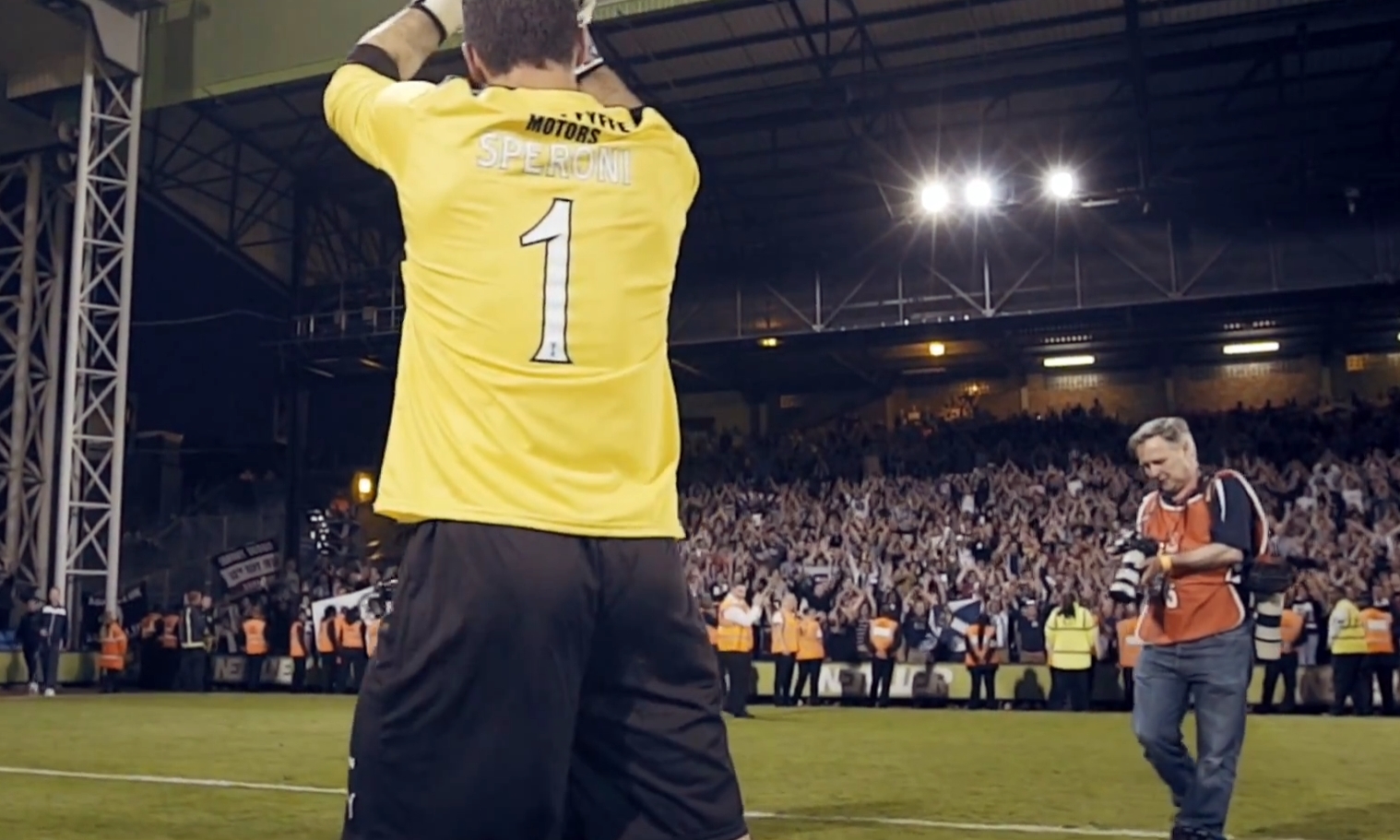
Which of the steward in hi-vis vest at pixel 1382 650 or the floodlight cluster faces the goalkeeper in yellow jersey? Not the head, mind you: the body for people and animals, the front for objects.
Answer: the floodlight cluster

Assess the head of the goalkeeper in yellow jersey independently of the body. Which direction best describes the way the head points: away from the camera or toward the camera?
away from the camera

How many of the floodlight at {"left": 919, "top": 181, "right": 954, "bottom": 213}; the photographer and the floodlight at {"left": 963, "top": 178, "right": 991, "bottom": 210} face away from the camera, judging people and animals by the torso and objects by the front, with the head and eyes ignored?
0

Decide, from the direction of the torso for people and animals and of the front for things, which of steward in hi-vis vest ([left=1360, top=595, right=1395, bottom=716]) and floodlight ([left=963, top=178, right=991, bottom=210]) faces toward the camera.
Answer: the floodlight

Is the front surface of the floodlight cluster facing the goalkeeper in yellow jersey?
yes

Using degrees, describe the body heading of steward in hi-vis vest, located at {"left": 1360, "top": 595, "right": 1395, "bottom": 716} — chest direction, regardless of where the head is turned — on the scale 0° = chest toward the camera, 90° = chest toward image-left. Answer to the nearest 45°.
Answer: approximately 180°

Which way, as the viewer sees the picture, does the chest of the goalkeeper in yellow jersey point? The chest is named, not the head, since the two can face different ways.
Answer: away from the camera

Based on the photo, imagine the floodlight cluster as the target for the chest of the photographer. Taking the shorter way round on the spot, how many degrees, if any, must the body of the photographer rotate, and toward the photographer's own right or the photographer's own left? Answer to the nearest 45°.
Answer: approximately 135° to the photographer's own right

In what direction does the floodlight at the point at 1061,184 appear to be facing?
toward the camera

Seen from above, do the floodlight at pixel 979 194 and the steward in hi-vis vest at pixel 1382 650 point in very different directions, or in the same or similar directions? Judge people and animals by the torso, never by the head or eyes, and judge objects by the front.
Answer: very different directions

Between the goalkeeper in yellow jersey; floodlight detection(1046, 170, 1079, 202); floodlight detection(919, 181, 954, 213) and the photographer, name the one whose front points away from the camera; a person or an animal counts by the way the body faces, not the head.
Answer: the goalkeeper in yellow jersey

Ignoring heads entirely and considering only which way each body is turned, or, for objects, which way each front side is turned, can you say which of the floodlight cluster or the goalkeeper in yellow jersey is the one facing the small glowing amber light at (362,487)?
the goalkeeper in yellow jersey

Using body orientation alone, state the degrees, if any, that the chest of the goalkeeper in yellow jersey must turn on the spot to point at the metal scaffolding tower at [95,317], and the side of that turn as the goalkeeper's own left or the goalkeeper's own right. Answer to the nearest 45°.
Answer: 0° — they already face it

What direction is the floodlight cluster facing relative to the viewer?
toward the camera

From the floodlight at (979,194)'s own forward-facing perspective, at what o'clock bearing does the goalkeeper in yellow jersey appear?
The goalkeeper in yellow jersey is roughly at 12 o'clock from the floodlight.

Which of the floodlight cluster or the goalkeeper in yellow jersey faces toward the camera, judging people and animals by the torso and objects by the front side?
the floodlight cluster
